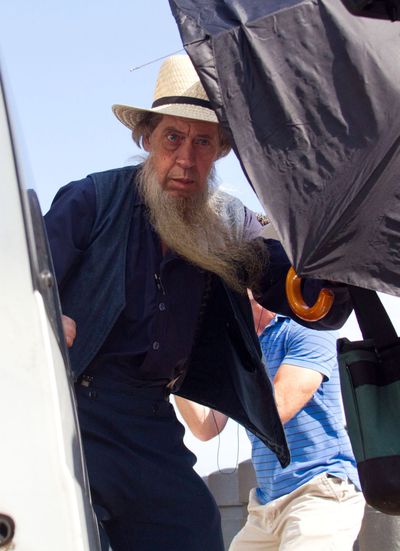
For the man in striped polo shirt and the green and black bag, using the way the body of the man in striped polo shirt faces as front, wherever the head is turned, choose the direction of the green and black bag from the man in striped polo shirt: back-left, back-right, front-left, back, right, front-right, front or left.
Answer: left

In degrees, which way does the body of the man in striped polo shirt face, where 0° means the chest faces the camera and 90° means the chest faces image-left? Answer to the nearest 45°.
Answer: approximately 90°

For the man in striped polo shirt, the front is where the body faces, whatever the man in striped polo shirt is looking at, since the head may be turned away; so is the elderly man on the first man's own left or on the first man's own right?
on the first man's own left
